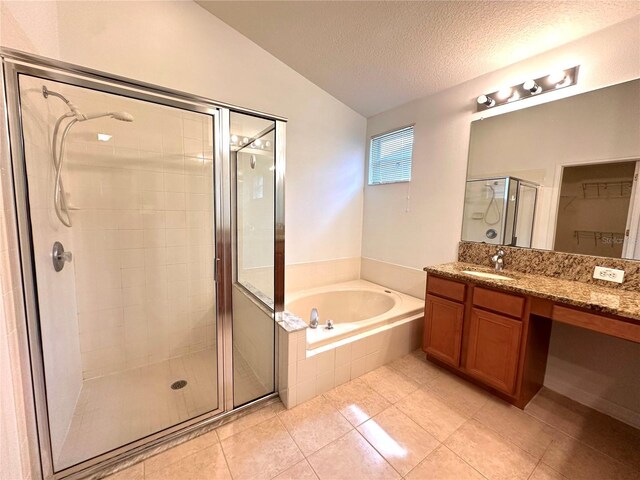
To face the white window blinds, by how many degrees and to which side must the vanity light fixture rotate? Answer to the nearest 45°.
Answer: approximately 45° to its right

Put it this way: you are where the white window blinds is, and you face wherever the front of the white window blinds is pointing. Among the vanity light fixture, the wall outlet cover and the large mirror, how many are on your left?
3

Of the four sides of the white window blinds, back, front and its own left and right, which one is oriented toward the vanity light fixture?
left
